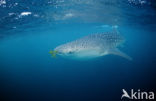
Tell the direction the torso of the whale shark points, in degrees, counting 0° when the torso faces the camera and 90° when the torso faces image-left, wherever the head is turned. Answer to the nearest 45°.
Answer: approximately 45°
